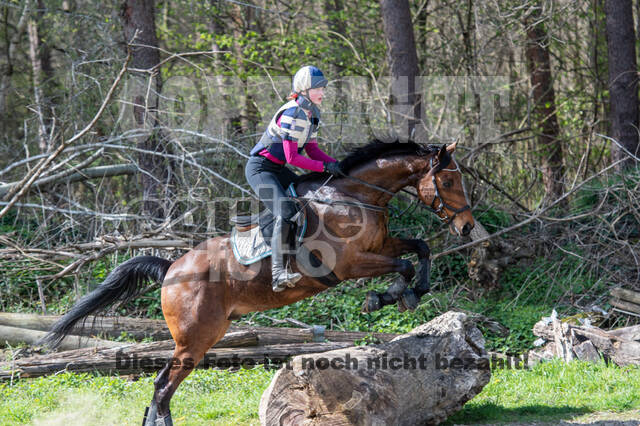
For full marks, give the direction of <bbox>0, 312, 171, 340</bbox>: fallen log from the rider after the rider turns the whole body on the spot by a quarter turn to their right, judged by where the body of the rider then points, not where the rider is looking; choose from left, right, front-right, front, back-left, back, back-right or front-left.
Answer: back-right

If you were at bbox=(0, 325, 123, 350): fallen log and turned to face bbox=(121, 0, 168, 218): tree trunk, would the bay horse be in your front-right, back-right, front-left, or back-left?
back-right

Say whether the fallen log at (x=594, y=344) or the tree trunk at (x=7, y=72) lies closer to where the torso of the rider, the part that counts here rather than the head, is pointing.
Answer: the fallen log

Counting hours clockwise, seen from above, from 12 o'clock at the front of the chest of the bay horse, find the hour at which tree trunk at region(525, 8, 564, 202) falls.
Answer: The tree trunk is roughly at 10 o'clock from the bay horse.

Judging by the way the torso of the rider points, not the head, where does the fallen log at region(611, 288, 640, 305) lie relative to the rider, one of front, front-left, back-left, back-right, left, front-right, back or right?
front-left

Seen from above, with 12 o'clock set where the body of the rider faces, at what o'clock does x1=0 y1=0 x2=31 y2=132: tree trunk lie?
The tree trunk is roughly at 8 o'clock from the rider.

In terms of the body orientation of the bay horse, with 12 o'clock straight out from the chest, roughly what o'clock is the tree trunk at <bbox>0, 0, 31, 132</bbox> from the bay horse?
The tree trunk is roughly at 8 o'clock from the bay horse.

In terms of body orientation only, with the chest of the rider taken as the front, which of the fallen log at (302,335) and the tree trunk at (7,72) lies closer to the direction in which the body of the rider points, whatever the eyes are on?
the fallen log

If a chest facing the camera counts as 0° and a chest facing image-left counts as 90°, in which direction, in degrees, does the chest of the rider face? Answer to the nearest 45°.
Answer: approximately 270°

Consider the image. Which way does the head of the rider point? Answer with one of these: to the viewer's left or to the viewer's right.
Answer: to the viewer's right

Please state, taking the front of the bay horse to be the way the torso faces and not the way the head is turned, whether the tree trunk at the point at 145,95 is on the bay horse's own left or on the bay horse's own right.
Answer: on the bay horse's own left

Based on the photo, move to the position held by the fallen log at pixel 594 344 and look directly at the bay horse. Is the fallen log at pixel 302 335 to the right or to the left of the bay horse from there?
right

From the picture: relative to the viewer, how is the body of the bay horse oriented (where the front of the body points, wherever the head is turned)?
to the viewer's right
